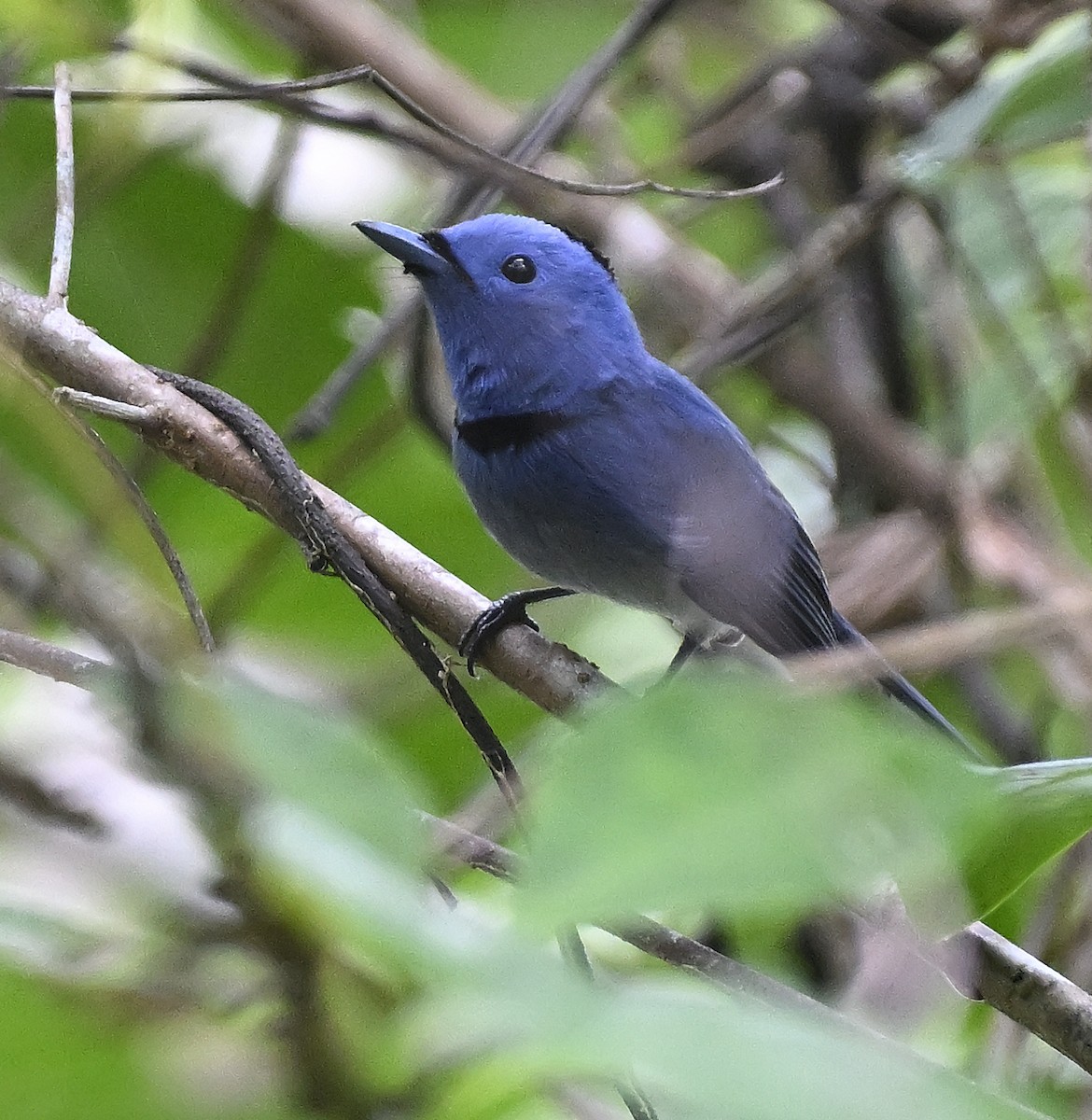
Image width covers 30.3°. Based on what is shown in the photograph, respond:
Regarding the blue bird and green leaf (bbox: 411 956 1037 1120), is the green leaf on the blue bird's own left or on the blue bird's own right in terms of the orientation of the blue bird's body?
on the blue bird's own left

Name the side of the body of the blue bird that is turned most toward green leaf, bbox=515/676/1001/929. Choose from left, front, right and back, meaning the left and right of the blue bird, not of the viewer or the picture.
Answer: left

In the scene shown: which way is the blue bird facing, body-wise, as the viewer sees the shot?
to the viewer's left

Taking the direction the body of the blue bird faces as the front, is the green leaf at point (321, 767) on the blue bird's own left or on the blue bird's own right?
on the blue bird's own left

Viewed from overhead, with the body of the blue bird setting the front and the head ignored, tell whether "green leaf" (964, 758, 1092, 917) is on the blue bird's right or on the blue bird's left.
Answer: on the blue bird's left
